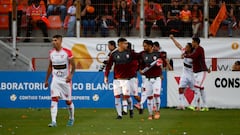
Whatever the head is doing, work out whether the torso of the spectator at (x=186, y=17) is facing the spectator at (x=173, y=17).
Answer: no

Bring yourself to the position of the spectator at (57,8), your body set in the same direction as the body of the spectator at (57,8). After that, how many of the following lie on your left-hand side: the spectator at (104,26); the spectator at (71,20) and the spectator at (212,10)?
3

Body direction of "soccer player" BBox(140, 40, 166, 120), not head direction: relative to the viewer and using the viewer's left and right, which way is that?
facing the viewer

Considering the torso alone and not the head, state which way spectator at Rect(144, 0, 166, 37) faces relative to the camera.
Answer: toward the camera

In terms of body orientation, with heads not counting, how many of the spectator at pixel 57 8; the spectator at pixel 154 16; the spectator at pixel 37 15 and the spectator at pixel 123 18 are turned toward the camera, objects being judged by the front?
4

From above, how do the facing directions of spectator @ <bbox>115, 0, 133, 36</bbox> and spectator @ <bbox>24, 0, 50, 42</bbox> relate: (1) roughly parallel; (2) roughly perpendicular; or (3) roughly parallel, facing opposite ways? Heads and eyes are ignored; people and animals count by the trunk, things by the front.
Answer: roughly parallel

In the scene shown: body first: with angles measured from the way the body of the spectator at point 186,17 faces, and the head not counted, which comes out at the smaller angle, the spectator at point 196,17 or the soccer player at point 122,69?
the soccer player

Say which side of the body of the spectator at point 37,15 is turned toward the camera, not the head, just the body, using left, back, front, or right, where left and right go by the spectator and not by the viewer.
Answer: front

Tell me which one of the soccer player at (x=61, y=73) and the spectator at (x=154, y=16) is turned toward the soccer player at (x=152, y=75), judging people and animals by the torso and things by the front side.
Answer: the spectator

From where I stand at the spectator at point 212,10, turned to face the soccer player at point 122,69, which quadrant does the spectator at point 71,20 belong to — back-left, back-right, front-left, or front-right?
front-right

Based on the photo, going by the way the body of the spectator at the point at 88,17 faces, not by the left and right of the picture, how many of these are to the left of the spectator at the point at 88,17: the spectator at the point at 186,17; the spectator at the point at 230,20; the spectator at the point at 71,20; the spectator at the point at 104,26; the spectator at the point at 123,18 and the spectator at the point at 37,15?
4

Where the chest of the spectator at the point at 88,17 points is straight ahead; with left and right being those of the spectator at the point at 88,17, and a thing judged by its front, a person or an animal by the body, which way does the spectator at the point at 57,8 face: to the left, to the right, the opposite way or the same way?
the same way

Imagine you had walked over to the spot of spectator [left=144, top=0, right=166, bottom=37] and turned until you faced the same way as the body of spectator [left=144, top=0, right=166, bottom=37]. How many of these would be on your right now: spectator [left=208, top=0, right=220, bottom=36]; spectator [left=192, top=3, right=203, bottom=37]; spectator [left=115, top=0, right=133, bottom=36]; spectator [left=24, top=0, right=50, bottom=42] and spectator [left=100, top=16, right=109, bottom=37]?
3

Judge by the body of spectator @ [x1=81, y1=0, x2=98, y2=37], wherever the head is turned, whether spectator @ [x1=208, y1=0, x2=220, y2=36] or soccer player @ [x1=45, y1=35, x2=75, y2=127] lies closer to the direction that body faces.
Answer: the soccer player

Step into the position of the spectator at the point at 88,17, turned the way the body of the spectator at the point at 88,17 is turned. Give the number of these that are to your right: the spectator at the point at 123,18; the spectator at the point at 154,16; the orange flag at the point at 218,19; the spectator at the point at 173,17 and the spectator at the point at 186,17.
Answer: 0

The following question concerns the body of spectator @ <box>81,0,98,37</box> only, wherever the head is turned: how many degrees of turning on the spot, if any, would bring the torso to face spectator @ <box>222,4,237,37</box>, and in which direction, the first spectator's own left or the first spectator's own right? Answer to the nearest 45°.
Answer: approximately 90° to the first spectator's own left

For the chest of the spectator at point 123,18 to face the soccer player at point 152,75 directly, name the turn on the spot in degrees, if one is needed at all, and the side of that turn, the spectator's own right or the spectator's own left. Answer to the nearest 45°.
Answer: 0° — they already face them
